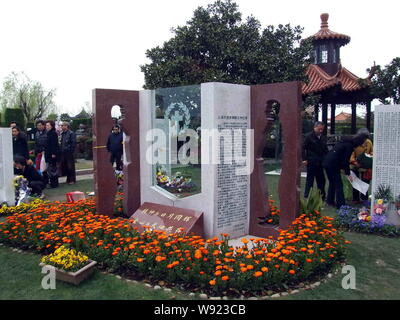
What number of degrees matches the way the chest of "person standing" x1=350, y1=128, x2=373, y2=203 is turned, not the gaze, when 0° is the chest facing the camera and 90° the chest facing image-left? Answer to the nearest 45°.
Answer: approximately 90°

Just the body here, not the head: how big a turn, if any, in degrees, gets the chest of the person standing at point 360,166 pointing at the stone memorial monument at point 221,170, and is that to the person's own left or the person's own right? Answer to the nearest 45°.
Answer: approximately 45° to the person's own left

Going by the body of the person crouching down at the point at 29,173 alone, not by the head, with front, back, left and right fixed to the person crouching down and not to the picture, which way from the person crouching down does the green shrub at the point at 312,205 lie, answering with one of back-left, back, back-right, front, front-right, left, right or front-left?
back-left

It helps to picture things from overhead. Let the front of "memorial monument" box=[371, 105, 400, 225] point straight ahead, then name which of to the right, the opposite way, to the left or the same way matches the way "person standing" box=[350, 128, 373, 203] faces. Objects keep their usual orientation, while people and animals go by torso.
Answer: to the right

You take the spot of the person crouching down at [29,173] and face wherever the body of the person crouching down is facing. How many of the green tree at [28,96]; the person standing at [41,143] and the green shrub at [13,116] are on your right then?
3

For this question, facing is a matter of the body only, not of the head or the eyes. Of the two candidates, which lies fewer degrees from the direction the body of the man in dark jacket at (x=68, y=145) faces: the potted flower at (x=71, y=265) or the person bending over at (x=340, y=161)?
the potted flower

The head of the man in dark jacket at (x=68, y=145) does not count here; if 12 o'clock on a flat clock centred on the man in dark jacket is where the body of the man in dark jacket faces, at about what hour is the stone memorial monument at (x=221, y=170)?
The stone memorial monument is roughly at 10 o'clock from the man in dark jacket.

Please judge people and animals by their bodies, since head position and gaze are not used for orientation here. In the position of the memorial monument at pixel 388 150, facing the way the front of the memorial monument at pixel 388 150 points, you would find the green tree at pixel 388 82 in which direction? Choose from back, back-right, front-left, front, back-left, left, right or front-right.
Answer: back

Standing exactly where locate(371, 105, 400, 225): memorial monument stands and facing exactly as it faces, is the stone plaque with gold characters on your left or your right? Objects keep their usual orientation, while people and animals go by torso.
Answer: on your right
